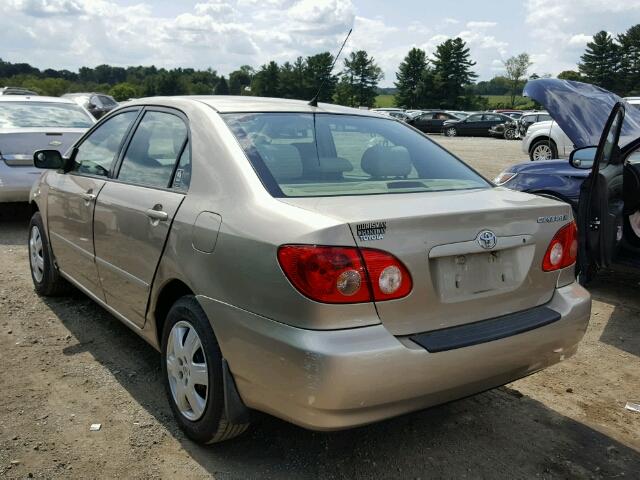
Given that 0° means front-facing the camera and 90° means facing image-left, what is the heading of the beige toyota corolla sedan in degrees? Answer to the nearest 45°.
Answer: approximately 135°

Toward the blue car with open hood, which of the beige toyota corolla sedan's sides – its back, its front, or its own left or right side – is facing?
right

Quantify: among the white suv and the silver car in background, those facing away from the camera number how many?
1

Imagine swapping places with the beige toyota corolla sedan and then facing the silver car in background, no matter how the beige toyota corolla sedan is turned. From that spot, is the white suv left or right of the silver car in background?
right

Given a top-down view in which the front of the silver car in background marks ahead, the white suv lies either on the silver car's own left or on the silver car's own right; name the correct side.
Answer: on the silver car's own right

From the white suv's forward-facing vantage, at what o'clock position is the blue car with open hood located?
The blue car with open hood is roughly at 9 o'clock from the white suv.

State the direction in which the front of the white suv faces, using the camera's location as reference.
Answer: facing to the left of the viewer

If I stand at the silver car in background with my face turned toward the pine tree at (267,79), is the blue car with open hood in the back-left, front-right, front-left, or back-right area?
back-right

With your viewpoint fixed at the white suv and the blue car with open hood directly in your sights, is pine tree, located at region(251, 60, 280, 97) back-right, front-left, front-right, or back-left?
back-right

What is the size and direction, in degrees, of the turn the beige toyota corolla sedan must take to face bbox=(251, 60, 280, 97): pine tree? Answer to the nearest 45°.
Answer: approximately 45° to its right

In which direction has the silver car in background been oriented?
away from the camera
